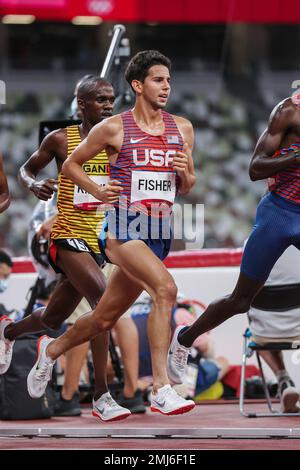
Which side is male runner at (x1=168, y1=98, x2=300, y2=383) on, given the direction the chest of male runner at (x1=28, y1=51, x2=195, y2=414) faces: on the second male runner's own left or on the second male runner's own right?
on the second male runner's own left

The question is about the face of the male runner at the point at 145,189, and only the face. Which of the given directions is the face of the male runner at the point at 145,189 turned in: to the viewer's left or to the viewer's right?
to the viewer's right

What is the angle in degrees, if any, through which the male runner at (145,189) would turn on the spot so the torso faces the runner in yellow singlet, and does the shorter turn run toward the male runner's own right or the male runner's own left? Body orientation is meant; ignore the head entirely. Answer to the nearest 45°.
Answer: approximately 180°

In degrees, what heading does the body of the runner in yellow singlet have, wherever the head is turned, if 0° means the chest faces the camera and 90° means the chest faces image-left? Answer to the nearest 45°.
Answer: approximately 315°

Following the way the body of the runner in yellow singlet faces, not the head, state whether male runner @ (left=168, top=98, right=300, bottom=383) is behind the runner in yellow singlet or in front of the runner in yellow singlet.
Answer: in front

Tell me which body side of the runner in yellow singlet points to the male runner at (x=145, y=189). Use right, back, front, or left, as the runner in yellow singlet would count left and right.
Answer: front

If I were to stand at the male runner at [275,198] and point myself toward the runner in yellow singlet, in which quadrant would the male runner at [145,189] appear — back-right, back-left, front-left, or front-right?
front-left

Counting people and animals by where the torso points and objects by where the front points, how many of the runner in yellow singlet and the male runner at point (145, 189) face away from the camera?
0

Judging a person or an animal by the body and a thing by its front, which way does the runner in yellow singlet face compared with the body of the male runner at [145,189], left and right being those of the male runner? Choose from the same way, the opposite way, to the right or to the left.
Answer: the same way

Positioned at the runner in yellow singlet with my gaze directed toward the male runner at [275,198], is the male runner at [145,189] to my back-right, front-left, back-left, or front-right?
front-right

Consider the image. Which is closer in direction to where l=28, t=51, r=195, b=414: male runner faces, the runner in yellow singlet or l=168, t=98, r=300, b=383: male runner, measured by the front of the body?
the male runner

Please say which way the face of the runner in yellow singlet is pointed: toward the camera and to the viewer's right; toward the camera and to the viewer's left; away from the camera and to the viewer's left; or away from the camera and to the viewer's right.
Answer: toward the camera and to the viewer's right

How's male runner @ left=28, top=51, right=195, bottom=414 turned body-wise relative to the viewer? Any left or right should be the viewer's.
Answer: facing the viewer and to the right of the viewer
